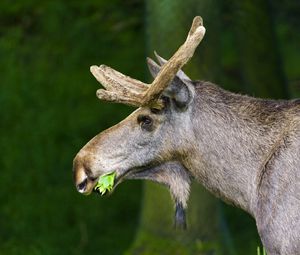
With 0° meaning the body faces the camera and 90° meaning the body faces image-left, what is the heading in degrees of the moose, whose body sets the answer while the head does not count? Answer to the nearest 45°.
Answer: approximately 90°
